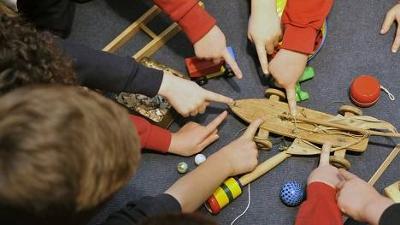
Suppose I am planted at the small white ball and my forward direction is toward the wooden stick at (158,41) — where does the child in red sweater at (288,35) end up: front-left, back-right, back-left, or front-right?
front-right

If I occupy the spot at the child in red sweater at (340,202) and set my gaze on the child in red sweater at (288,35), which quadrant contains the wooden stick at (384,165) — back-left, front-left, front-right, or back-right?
front-right
